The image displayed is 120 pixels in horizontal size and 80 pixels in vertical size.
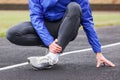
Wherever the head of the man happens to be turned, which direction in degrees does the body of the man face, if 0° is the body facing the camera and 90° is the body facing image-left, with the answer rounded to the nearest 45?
approximately 0°
